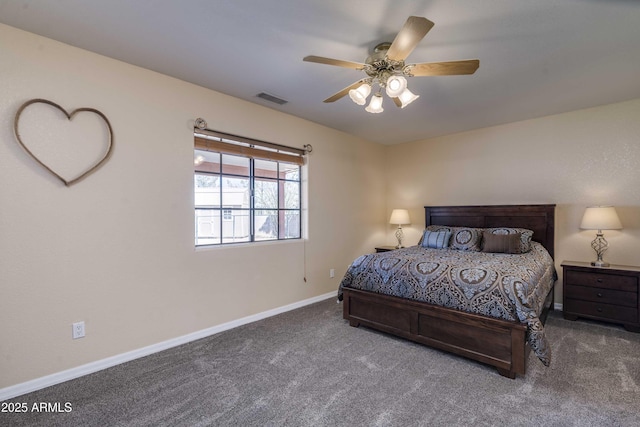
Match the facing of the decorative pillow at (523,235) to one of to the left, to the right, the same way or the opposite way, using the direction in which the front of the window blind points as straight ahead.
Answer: to the right

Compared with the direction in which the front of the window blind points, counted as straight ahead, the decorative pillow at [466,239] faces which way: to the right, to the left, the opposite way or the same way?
to the right

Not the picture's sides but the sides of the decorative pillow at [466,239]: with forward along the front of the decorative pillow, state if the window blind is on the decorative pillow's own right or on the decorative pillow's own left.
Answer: on the decorative pillow's own right

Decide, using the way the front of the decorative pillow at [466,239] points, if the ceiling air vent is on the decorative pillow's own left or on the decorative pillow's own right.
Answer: on the decorative pillow's own right

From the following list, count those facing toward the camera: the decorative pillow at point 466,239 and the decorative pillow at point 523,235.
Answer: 2

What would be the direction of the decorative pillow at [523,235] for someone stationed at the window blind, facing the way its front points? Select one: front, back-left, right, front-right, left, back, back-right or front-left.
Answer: front-left

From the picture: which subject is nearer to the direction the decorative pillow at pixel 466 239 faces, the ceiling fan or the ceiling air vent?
the ceiling fan

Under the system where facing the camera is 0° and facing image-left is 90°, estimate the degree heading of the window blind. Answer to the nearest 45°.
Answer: approximately 315°

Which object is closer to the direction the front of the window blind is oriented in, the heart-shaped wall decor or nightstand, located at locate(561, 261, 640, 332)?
the nightstand

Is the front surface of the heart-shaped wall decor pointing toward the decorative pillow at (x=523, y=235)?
no

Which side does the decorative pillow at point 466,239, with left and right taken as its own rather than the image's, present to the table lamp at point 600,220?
left

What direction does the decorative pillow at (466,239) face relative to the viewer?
toward the camera

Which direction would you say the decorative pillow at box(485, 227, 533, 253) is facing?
toward the camera

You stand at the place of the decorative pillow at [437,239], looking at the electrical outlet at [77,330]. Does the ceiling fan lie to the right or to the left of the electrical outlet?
left

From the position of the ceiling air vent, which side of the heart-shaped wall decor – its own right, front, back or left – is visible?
left

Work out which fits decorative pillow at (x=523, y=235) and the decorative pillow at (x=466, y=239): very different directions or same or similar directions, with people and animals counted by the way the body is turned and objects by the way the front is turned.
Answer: same or similar directions

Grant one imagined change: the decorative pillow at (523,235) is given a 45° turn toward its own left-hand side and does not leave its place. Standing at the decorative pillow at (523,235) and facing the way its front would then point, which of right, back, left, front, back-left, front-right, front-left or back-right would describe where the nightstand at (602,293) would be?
front-left
